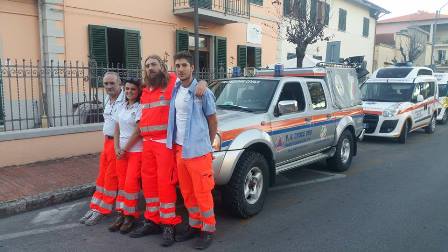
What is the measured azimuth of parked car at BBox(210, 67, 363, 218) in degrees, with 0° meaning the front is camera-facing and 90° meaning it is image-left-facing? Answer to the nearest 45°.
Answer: approximately 45°

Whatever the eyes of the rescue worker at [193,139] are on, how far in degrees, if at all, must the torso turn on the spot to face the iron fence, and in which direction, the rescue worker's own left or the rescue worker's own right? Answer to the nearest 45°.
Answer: approximately 90° to the rescue worker's own right

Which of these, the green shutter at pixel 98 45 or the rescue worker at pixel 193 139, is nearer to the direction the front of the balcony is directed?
the rescue worker

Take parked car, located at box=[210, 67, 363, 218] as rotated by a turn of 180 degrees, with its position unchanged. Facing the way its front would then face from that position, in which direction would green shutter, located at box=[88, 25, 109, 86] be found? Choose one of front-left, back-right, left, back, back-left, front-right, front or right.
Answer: left

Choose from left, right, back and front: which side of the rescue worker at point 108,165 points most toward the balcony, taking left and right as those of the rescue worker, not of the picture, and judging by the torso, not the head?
back

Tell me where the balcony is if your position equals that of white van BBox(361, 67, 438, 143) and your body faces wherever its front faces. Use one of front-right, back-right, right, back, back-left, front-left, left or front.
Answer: front-right

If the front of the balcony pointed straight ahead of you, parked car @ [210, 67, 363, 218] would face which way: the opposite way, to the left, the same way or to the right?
to the right

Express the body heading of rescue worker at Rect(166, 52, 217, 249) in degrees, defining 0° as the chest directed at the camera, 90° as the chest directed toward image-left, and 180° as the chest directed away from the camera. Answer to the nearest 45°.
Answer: approximately 45°

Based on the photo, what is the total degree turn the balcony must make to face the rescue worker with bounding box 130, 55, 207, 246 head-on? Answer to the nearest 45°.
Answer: approximately 45° to its right

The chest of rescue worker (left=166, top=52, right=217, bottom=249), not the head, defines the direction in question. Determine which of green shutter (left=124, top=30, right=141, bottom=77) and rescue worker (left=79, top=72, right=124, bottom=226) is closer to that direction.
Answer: the rescue worker

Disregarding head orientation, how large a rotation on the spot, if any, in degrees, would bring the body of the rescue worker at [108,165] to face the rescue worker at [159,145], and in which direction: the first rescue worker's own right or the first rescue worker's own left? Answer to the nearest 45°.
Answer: approximately 90° to the first rescue worker's own left

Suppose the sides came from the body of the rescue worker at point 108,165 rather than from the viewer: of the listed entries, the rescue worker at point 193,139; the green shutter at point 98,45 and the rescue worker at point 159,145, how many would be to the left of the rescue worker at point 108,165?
2

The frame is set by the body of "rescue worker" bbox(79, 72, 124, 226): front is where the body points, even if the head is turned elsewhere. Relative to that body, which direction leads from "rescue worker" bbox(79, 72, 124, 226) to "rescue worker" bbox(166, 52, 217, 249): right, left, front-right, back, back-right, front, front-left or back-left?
left
